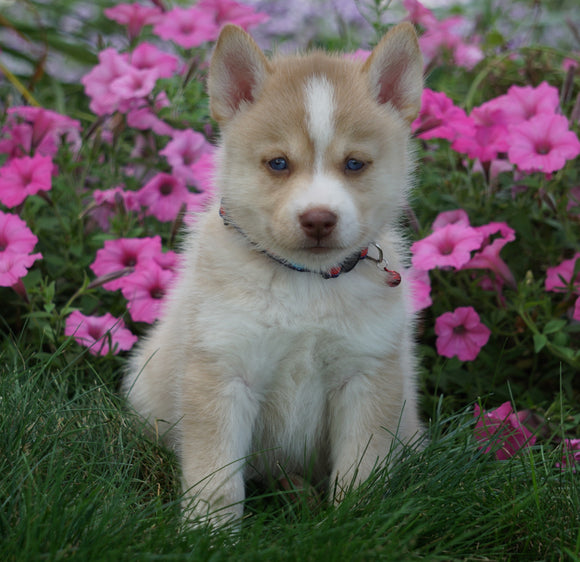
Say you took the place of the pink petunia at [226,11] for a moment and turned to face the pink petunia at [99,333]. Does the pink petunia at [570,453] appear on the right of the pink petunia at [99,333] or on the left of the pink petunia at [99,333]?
left

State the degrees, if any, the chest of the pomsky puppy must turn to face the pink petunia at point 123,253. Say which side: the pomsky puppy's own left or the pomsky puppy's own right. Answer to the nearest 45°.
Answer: approximately 135° to the pomsky puppy's own right

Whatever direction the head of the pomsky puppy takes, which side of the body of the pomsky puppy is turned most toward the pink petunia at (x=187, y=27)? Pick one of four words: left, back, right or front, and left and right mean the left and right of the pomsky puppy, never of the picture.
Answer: back

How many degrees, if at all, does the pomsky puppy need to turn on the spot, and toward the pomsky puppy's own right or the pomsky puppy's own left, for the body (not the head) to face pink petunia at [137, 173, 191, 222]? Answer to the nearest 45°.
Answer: approximately 135° to the pomsky puppy's own right

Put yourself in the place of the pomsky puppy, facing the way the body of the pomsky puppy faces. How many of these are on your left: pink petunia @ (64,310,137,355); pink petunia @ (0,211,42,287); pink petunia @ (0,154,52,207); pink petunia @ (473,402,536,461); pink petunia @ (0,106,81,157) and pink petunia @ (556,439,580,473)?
2

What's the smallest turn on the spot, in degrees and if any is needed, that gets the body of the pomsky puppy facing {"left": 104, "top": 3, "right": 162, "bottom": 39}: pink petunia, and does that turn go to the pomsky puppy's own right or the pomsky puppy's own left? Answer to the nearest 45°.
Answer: approximately 180°

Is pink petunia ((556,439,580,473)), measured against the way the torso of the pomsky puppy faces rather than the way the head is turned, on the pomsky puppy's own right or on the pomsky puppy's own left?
on the pomsky puppy's own left

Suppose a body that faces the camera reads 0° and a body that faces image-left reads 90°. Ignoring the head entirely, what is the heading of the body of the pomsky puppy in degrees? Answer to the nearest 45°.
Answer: approximately 0°

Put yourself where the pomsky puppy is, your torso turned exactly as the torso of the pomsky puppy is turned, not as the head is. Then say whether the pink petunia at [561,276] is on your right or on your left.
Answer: on your left

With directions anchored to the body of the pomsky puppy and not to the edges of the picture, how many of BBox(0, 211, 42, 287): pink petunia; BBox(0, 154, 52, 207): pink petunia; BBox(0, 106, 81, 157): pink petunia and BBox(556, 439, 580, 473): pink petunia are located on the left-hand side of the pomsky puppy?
1

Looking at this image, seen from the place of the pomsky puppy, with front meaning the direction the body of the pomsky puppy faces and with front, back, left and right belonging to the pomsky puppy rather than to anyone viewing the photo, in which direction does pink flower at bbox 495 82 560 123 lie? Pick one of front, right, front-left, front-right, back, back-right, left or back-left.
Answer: back-left

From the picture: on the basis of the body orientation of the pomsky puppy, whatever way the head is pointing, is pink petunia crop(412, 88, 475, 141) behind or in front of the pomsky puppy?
behind

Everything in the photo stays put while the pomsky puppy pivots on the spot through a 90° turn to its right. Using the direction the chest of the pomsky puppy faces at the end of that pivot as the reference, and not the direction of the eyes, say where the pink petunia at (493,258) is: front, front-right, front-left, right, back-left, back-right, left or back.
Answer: back-right

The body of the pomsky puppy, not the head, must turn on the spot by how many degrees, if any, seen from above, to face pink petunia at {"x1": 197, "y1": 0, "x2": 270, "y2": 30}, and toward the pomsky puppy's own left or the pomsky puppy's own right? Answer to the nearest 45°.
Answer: approximately 180°

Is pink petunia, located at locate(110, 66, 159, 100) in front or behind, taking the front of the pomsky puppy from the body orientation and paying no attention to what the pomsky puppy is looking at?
behind

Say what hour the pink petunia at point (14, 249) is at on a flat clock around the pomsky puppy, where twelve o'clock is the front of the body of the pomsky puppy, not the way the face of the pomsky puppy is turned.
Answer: The pink petunia is roughly at 4 o'clock from the pomsky puppy.

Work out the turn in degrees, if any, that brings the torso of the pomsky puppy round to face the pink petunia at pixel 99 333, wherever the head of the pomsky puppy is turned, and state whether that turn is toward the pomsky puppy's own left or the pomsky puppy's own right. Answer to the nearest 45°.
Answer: approximately 135° to the pomsky puppy's own right

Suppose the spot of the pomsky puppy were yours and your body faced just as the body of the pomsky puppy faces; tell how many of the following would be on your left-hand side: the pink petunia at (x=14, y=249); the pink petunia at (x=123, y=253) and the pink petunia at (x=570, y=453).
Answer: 1

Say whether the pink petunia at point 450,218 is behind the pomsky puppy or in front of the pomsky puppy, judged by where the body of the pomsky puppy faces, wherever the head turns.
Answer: behind
